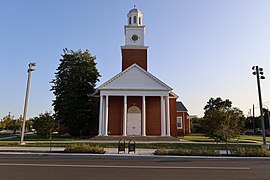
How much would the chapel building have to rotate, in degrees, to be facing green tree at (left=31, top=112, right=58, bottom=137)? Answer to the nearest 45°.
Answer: approximately 45° to its right

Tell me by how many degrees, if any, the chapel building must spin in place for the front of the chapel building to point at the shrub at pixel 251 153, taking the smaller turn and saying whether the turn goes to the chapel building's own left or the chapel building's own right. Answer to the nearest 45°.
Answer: approximately 45° to the chapel building's own left

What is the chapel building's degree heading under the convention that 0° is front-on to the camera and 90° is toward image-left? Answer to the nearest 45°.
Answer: approximately 0°

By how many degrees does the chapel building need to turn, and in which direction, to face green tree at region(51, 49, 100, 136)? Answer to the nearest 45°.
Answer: approximately 90° to its right

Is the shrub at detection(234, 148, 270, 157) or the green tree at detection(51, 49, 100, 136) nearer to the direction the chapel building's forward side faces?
the shrub
